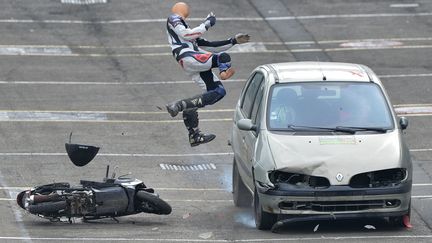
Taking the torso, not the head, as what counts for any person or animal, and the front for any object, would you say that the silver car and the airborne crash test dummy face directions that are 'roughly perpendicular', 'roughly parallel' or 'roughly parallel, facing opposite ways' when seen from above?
roughly perpendicular

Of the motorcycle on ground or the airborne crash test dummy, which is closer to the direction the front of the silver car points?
the motorcycle on ground

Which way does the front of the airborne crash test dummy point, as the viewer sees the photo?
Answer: to the viewer's right

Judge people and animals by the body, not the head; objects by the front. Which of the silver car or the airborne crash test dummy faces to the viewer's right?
the airborne crash test dummy

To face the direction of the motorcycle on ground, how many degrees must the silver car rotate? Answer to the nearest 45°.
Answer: approximately 90° to its right

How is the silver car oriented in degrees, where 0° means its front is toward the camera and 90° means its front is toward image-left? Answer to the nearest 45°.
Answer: approximately 0°

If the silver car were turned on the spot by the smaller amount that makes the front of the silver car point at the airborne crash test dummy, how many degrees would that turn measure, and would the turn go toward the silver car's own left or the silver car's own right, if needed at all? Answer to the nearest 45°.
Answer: approximately 135° to the silver car's own right

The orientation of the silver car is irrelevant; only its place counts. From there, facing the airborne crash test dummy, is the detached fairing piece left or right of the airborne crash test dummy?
left

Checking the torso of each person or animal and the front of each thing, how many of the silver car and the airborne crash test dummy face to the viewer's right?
1
